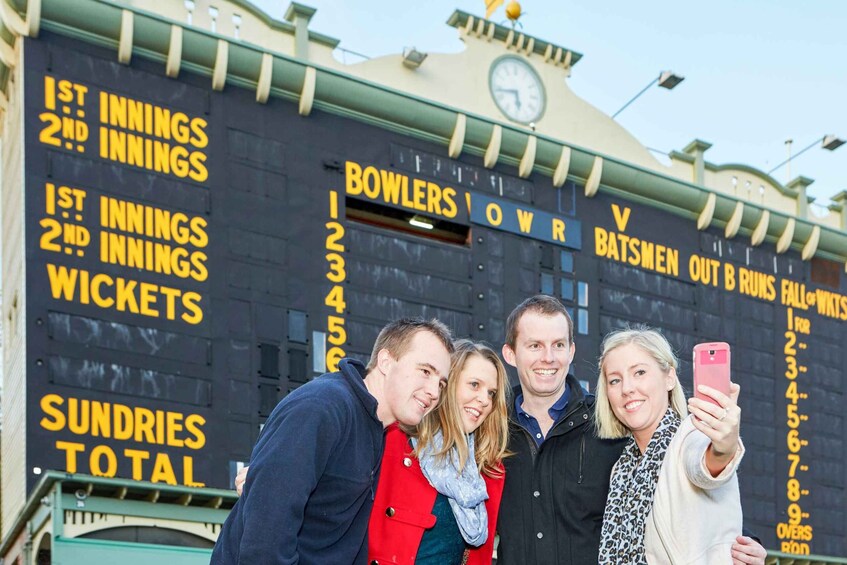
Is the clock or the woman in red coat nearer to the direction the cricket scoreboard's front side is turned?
the woman in red coat

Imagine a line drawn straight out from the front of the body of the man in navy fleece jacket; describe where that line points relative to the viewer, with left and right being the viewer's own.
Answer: facing to the right of the viewer

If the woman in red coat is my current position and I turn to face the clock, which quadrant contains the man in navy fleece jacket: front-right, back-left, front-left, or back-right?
back-left

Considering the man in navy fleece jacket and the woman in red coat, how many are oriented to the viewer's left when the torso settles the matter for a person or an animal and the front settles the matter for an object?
0

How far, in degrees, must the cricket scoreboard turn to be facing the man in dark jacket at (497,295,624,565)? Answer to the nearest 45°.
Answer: approximately 45° to its right

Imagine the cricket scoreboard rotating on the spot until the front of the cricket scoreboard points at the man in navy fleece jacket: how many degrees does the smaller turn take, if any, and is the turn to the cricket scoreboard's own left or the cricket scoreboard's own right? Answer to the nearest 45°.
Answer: approximately 45° to the cricket scoreboard's own right

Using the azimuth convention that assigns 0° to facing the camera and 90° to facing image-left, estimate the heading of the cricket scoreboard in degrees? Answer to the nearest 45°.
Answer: approximately 315°

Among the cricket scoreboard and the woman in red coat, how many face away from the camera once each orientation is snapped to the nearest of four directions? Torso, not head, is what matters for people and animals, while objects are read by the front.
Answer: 0

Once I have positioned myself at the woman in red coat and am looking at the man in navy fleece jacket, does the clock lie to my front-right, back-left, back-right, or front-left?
back-right

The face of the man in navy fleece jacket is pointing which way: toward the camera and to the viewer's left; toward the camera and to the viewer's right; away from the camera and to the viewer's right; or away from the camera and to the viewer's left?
toward the camera and to the viewer's right

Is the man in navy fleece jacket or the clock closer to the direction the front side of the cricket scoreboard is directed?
the man in navy fleece jacket

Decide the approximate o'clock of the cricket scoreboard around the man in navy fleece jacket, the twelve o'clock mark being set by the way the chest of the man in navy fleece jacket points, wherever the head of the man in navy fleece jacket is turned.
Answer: The cricket scoreboard is roughly at 9 o'clock from the man in navy fleece jacket.
